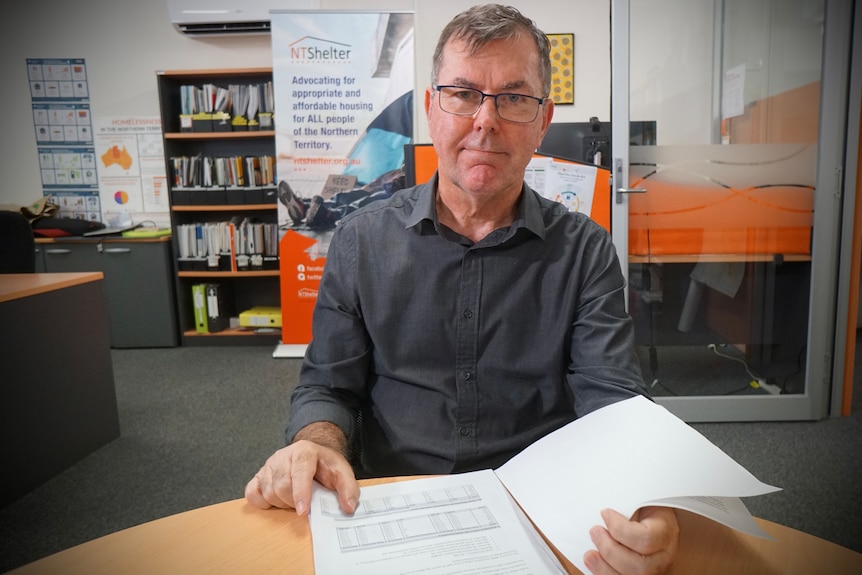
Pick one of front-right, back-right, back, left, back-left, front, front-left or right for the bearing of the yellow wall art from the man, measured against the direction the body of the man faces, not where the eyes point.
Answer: back

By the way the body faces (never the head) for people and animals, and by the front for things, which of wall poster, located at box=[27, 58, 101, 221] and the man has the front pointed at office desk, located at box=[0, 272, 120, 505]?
the wall poster

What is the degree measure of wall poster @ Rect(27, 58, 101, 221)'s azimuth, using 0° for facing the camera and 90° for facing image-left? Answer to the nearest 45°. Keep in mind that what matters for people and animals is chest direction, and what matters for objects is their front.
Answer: approximately 0°

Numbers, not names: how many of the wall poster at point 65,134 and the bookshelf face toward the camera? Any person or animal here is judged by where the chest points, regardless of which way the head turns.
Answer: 2

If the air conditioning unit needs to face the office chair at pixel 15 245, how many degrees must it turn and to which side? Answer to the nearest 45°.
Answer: approximately 45° to its right

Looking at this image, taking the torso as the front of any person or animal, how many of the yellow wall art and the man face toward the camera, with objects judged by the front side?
2

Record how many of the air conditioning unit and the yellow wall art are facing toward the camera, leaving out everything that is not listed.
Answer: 2

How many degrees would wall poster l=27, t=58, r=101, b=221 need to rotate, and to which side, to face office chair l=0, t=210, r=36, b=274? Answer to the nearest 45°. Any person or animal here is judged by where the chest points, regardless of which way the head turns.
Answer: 0° — it already faces it
